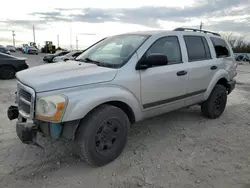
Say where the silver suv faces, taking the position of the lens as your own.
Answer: facing the viewer and to the left of the viewer

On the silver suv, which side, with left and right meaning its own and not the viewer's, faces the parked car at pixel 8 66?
right
